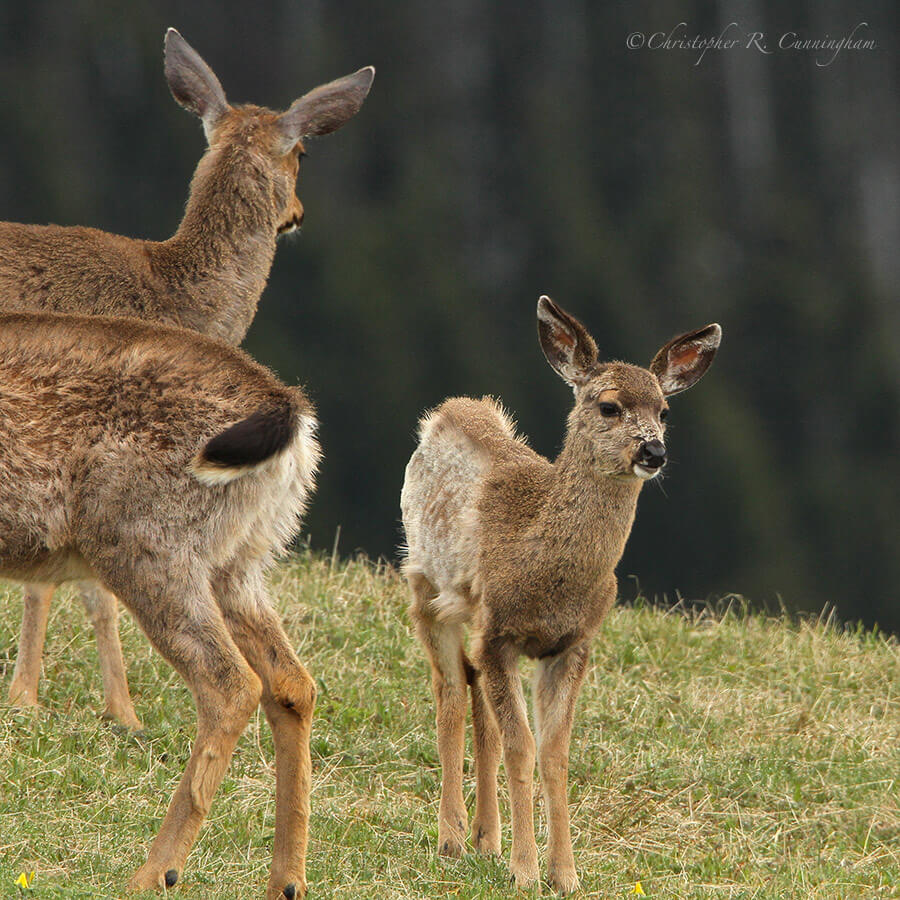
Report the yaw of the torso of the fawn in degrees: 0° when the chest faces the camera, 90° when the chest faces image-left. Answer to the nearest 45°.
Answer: approximately 315°
